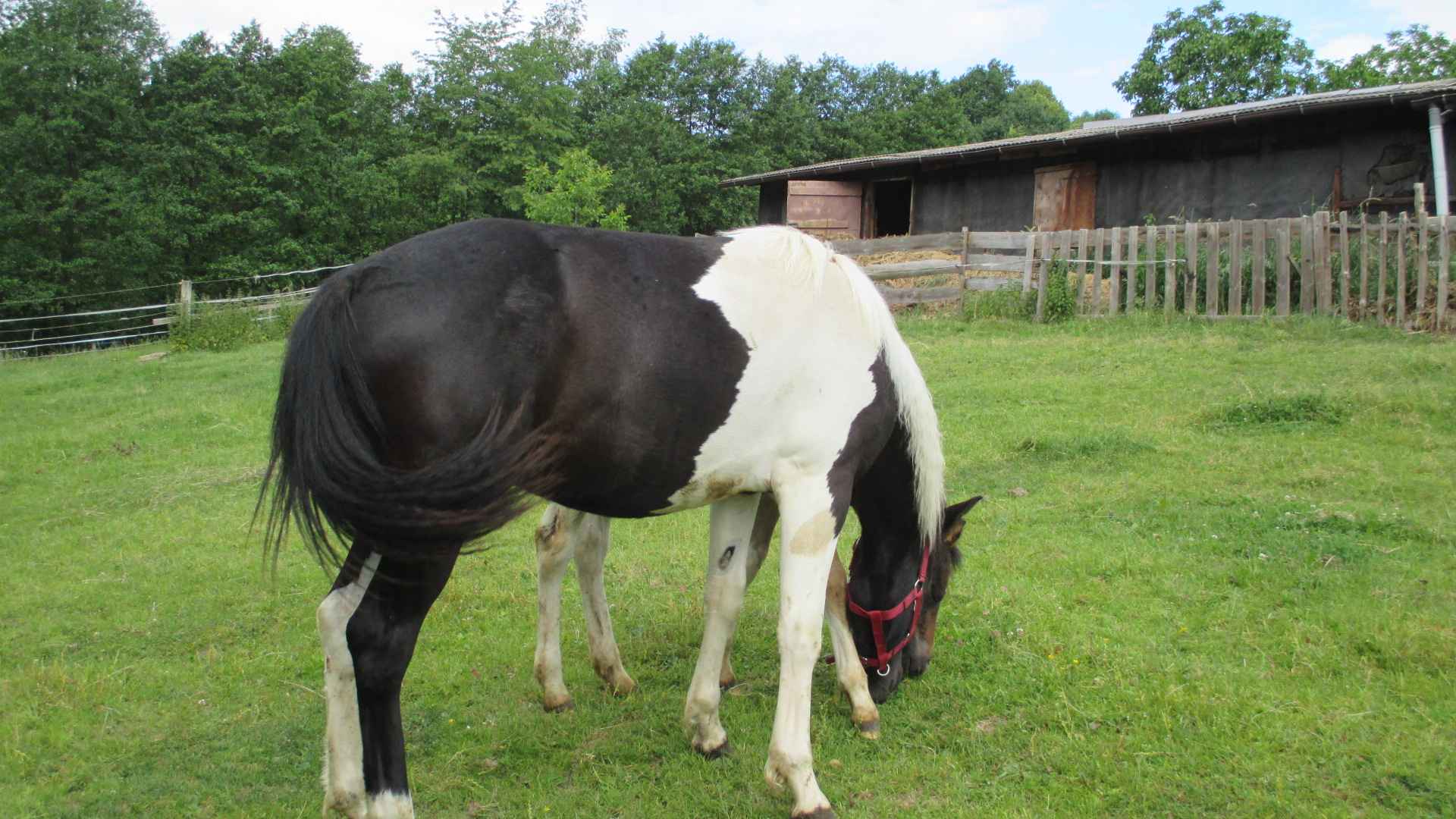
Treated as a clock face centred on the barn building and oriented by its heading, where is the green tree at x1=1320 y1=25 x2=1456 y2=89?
The green tree is roughly at 5 o'clock from the barn building.

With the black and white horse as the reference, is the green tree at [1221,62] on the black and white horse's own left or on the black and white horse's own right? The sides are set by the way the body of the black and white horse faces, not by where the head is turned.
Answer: on the black and white horse's own left

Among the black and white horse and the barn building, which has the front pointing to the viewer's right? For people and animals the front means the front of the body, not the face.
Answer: the black and white horse

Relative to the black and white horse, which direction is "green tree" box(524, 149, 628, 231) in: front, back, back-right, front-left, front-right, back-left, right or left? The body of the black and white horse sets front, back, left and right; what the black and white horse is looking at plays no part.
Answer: left

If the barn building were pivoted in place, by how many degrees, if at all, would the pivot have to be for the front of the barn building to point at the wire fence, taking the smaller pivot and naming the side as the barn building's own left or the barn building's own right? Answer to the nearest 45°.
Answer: approximately 45° to the barn building's own right

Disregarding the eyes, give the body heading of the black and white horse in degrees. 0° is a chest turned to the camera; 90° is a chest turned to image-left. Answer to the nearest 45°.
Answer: approximately 270°

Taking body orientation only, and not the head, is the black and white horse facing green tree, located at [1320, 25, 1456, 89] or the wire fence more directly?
the green tree

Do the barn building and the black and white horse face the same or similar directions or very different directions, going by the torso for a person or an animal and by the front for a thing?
very different directions

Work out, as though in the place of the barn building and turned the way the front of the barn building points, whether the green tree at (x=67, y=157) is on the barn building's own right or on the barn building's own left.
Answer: on the barn building's own right

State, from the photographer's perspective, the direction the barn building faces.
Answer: facing the viewer and to the left of the viewer

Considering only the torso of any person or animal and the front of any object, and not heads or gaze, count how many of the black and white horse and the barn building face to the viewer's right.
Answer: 1
